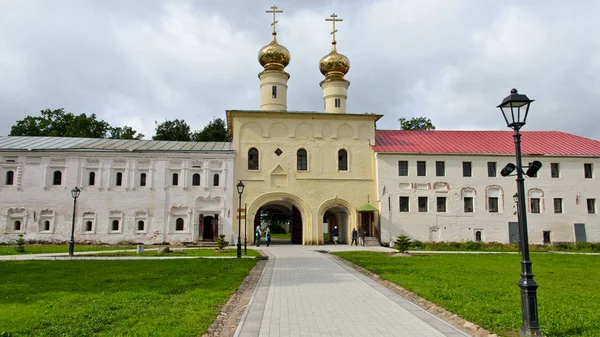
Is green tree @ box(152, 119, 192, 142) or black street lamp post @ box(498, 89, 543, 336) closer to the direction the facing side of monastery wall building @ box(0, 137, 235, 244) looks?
the black street lamp post

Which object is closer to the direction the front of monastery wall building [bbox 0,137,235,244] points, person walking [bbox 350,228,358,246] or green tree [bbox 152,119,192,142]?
the person walking

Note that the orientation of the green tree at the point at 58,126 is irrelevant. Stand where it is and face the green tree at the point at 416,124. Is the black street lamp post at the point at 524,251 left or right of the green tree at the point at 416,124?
right

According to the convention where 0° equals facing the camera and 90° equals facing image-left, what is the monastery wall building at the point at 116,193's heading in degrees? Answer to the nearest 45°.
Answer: approximately 0°

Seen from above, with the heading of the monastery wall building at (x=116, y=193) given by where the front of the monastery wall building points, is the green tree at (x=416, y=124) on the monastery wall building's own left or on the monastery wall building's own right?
on the monastery wall building's own left

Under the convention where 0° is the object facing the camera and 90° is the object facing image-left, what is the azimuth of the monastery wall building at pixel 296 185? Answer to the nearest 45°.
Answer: approximately 0°

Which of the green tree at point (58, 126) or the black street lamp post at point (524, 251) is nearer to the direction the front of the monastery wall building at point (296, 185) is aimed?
the black street lamp post

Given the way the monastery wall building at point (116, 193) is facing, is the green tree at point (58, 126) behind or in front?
behind

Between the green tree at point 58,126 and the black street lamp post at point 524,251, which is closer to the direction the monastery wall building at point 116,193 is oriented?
the black street lamp post
